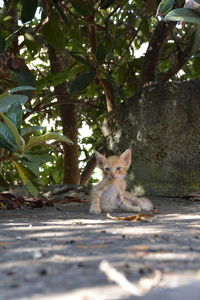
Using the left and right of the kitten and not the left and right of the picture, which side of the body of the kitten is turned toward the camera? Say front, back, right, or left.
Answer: front

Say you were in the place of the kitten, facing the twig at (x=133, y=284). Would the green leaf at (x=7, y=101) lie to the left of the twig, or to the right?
right

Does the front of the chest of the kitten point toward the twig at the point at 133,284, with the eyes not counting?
yes

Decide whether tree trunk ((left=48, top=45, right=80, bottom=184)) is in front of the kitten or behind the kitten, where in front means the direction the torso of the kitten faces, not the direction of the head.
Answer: behind

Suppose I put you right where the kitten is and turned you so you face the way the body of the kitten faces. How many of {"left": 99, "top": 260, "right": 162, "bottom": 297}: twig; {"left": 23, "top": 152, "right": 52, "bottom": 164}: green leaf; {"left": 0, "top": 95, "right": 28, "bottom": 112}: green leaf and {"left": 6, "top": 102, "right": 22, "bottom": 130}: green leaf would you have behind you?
3

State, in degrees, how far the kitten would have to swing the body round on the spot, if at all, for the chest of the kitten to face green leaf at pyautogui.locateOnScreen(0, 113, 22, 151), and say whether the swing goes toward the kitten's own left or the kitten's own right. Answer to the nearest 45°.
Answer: approximately 45° to the kitten's own right

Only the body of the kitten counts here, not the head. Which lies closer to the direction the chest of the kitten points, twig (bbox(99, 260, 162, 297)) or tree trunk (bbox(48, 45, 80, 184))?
the twig
